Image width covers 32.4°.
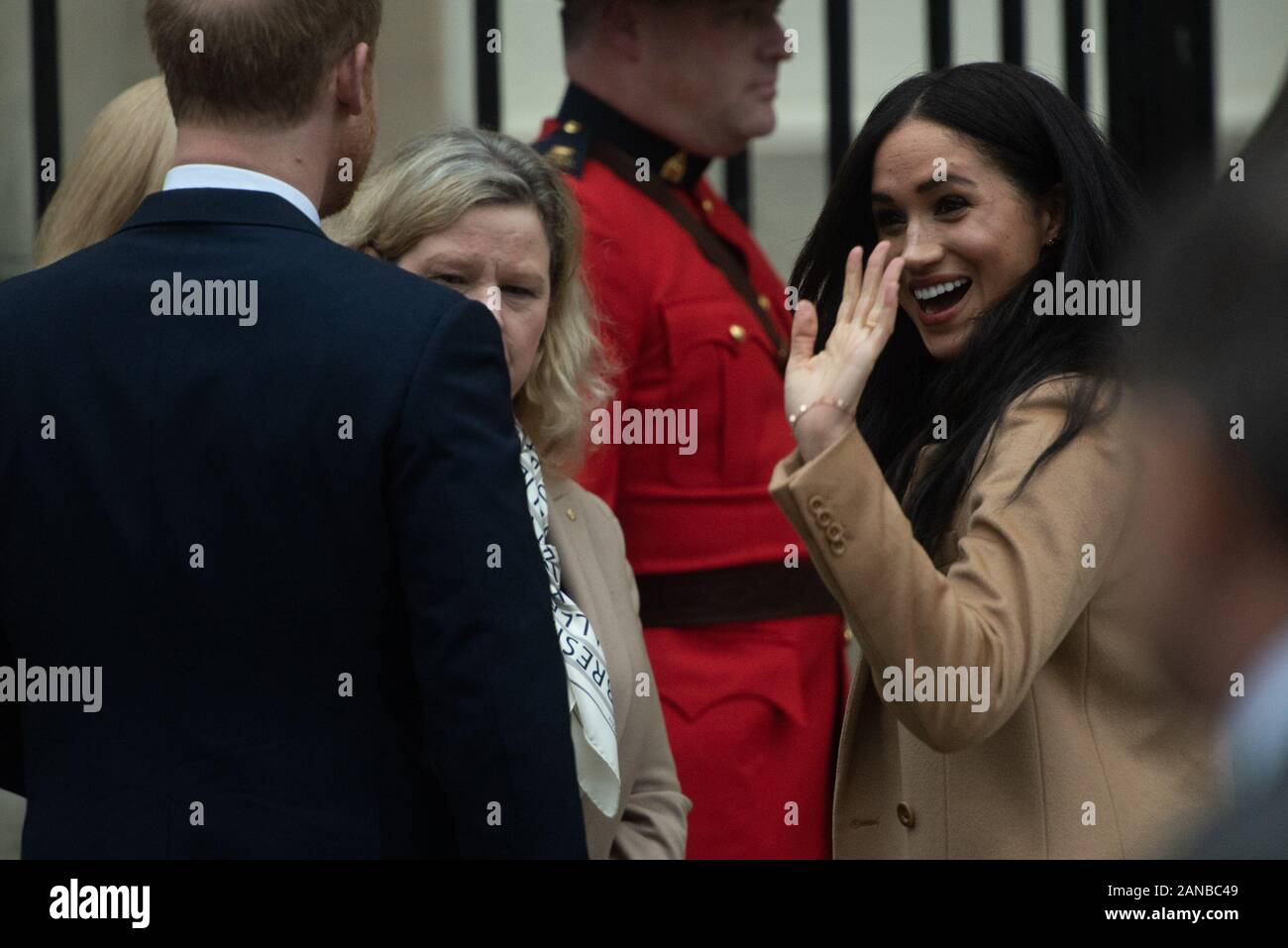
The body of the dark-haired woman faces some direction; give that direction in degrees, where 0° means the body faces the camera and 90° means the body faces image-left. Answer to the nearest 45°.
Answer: approximately 45°

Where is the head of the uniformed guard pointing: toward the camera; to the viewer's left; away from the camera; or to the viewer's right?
to the viewer's right

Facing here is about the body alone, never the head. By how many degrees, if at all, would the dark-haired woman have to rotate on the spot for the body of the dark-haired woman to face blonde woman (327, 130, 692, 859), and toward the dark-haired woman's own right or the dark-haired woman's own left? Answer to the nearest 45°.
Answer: approximately 90° to the dark-haired woman's own right

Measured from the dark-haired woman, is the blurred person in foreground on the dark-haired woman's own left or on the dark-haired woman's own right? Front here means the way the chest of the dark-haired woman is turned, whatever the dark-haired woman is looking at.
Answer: on the dark-haired woman's own left

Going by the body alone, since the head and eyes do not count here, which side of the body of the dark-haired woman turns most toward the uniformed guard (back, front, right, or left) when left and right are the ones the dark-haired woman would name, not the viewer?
right

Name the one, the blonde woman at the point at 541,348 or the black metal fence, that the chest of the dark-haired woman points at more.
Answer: the blonde woman

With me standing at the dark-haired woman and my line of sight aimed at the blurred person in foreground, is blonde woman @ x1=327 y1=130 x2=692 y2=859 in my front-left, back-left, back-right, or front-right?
back-right
